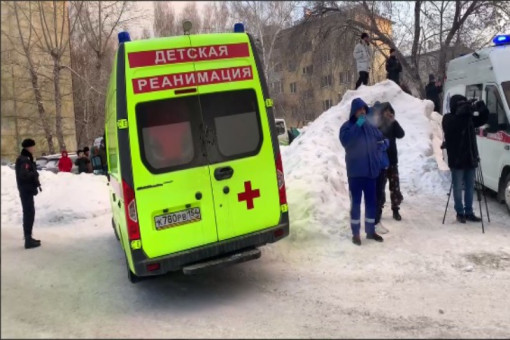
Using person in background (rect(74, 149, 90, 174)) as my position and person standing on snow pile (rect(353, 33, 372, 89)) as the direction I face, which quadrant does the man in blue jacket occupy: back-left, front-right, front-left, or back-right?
front-right

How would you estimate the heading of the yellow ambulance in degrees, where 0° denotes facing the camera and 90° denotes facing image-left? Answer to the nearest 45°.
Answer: approximately 180°

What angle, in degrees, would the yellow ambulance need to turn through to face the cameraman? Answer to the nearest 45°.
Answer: approximately 45° to its right

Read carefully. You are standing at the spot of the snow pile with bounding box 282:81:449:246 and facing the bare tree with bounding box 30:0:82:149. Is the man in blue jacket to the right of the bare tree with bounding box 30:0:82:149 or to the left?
left

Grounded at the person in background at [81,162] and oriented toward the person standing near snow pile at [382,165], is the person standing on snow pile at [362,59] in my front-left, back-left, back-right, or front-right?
front-left

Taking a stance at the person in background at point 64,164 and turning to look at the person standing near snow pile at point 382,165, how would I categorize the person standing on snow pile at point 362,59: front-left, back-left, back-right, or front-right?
front-left

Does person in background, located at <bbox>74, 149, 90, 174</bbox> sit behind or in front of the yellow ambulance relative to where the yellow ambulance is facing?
in front

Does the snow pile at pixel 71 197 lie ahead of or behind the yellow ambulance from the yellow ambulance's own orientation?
ahead
